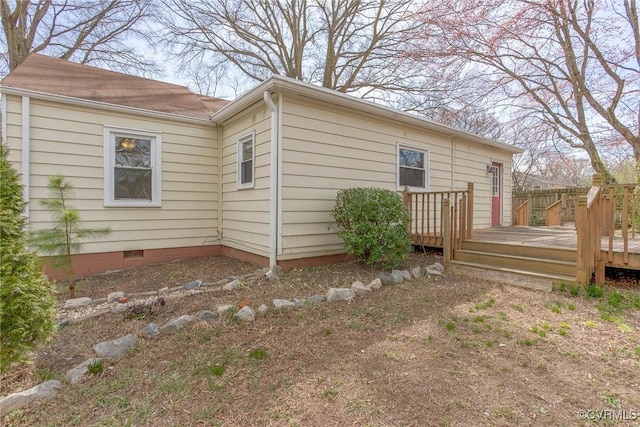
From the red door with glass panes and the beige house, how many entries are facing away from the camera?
0

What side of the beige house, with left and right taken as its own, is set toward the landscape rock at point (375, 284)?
front

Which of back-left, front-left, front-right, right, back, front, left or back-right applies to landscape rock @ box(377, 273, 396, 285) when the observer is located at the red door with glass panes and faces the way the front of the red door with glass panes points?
front-right

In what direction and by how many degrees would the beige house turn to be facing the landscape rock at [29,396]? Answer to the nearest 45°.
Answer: approximately 45° to its right

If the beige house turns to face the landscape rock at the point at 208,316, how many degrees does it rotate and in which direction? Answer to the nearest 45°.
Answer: approximately 45° to its right

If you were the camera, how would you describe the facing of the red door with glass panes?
facing the viewer and to the right of the viewer

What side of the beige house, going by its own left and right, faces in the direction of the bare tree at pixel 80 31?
back

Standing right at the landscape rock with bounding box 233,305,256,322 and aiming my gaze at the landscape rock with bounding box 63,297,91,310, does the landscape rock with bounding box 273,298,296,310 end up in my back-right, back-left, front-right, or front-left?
back-right

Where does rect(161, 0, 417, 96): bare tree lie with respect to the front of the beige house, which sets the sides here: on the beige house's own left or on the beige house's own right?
on the beige house's own left

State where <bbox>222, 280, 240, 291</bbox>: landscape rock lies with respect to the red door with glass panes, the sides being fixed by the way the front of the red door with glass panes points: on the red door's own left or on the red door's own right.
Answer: on the red door's own right

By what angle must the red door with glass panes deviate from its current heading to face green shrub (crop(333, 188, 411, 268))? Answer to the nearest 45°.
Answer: approximately 45° to its right

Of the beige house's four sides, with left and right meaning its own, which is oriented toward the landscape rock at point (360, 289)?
front

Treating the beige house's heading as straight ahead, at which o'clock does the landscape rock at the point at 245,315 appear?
The landscape rock is roughly at 1 o'clock from the beige house.
